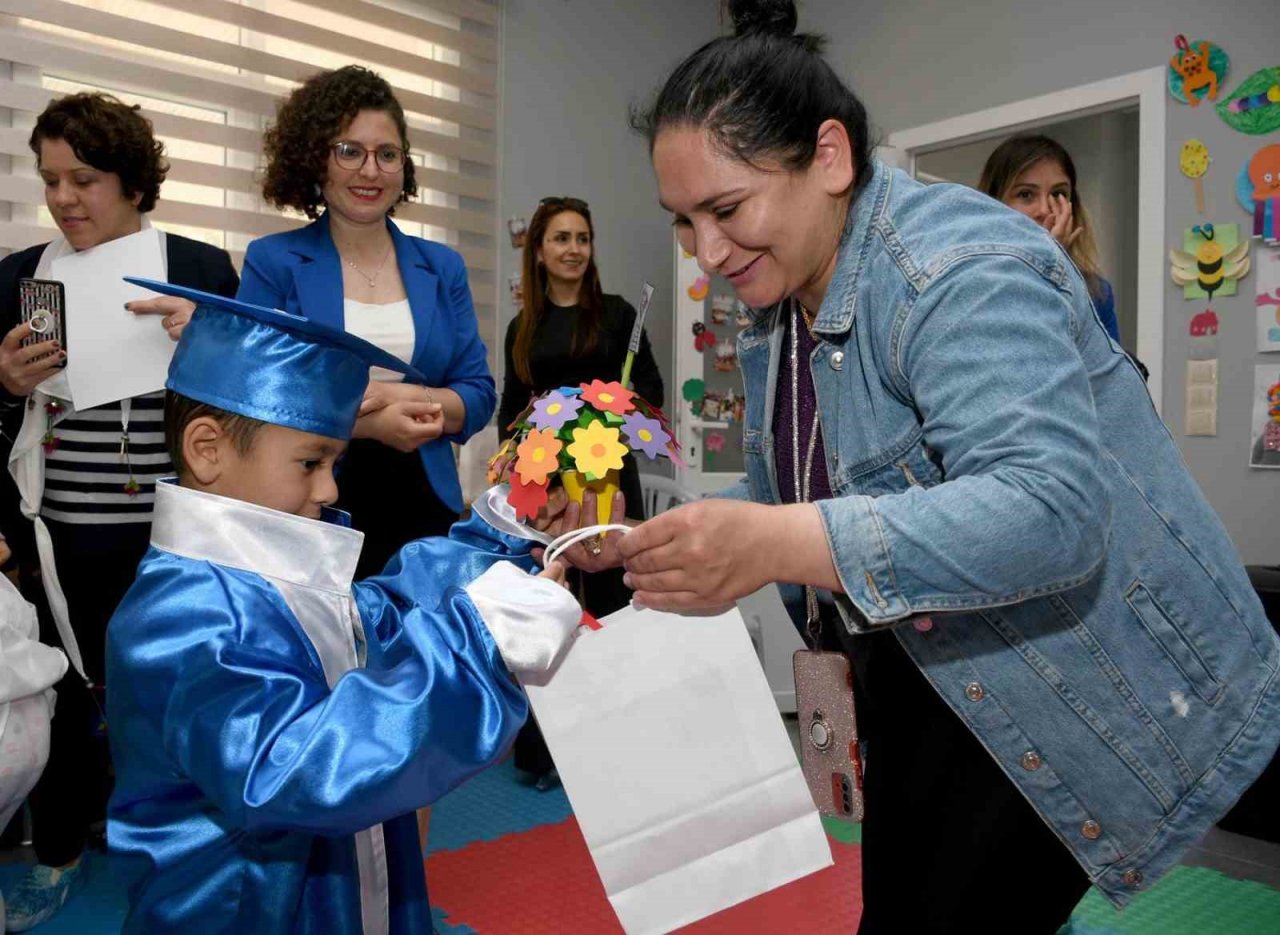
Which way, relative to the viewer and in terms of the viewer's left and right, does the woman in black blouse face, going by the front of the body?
facing the viewer

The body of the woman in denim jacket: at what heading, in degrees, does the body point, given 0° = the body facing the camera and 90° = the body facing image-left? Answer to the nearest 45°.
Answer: approximately 45°

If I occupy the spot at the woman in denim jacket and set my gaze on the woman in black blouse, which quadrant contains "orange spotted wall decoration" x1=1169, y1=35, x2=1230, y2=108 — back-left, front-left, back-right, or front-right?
front-right

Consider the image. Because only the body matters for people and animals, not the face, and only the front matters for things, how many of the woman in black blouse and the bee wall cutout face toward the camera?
2

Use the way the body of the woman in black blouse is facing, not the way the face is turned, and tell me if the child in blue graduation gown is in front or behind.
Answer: in front

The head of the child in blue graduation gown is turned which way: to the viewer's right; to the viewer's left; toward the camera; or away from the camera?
to the viewer's right

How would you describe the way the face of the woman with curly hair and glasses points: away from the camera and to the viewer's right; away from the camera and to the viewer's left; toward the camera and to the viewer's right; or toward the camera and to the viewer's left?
toward the camera and to the viewer's right

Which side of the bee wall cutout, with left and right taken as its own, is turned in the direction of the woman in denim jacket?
front

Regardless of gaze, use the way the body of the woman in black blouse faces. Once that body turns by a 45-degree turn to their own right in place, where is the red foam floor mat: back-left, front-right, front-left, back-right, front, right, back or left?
front-left
